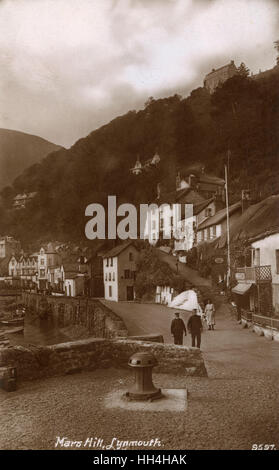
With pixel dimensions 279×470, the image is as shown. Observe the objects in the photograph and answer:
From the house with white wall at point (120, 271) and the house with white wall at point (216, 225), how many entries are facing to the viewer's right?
0

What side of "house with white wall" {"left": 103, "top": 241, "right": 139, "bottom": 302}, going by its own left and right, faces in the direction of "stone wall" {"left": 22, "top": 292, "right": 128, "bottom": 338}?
right

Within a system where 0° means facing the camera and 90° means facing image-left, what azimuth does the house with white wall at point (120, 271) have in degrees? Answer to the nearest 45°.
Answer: approximately 45°
